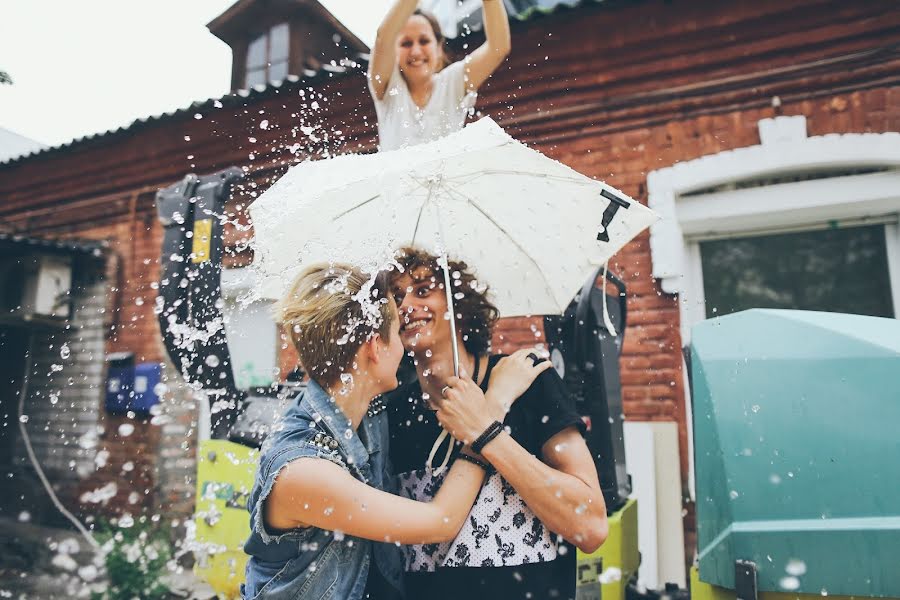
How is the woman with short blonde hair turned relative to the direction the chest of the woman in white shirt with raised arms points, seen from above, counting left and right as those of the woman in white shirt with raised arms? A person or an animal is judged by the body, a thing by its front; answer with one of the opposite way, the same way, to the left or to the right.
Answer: to the left

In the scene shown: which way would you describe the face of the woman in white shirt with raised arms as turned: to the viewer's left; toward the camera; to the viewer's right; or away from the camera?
toward the camera

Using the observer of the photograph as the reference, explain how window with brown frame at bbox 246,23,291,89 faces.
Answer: facing the viewer and to the left of the viewer

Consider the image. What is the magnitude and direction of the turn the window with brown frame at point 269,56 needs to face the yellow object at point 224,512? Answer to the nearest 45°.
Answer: approximately 45° to its left

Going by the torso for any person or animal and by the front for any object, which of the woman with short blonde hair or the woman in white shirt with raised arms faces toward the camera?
the woman in white shirt with raised arms

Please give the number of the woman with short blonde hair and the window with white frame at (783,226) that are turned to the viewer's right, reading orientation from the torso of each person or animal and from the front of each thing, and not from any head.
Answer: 1

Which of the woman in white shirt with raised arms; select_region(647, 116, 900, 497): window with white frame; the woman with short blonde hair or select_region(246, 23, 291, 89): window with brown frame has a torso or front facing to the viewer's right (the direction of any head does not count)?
the woman with short blonde hair

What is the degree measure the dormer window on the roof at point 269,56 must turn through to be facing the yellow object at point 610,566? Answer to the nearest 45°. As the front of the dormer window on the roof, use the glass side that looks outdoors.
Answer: approximately 45° to its left

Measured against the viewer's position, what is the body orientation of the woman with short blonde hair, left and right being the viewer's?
facing to the right of the viewer

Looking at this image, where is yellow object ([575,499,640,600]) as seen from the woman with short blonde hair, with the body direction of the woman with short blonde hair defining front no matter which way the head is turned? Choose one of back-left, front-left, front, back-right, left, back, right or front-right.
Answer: front-left

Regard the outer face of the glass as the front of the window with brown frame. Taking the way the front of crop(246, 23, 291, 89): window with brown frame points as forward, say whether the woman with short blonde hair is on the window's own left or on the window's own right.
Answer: on the window's own left

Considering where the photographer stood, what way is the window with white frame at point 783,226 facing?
facing the viewer

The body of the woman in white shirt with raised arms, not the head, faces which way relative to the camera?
toward the camera
